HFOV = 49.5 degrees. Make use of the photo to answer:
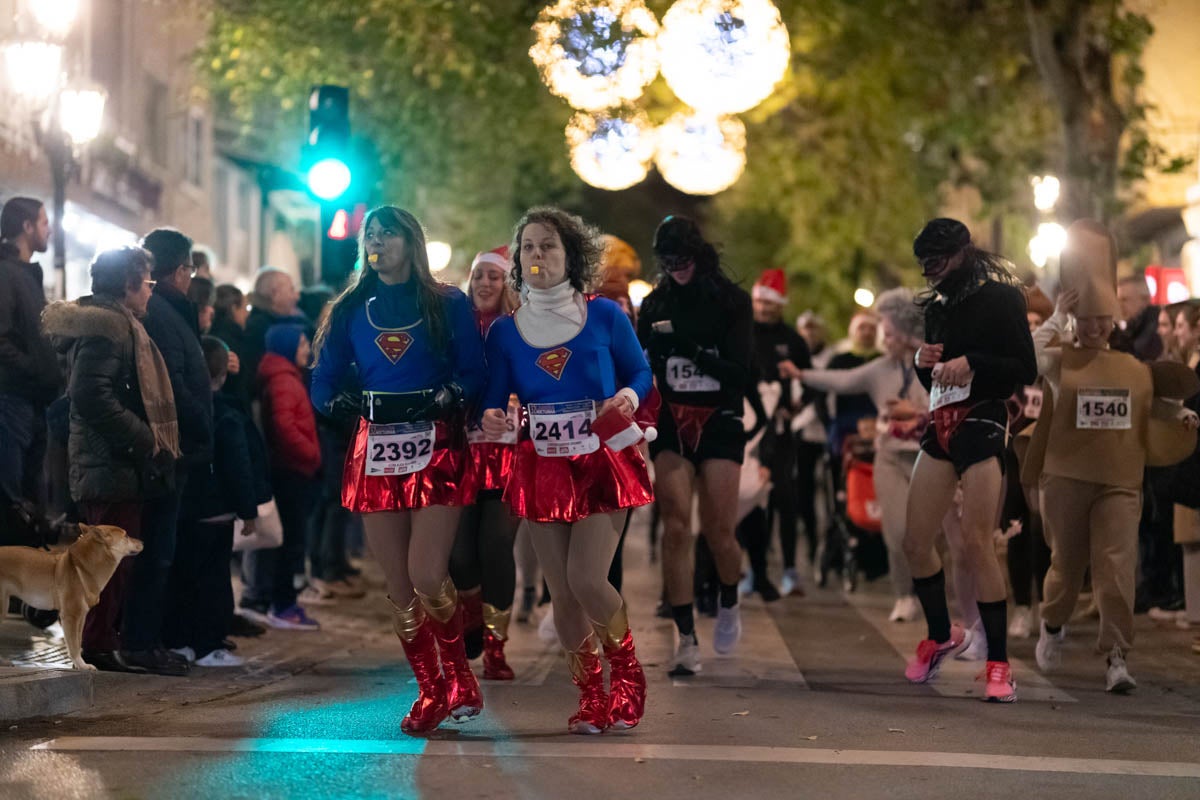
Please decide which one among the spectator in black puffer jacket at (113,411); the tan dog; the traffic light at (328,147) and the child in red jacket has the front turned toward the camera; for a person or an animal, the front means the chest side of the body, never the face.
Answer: the traffic light

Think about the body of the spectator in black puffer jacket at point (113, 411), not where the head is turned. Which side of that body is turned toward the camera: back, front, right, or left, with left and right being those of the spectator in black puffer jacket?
right

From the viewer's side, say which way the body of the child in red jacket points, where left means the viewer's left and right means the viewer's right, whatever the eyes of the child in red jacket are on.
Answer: facing to the right of the viewer

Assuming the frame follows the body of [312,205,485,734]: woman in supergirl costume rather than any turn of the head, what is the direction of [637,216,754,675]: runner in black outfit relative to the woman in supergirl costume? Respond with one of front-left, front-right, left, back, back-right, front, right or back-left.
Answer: back-left

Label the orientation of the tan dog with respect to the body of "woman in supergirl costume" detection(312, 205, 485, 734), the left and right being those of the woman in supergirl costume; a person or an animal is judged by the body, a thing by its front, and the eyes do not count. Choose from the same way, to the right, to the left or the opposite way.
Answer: to the left

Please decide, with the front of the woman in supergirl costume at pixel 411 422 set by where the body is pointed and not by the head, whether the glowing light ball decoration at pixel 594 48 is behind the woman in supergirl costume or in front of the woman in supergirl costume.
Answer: behind

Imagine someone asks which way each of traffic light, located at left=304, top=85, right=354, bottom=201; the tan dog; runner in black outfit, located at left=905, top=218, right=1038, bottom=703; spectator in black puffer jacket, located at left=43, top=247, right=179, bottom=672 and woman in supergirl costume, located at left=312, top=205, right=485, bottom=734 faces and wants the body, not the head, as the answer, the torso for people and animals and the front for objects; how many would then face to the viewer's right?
2

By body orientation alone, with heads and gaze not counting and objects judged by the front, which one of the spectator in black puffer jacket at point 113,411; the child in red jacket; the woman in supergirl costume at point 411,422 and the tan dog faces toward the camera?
the woman in supergirl costume

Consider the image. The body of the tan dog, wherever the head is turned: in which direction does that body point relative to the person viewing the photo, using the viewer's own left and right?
facing to the right of the viewer
